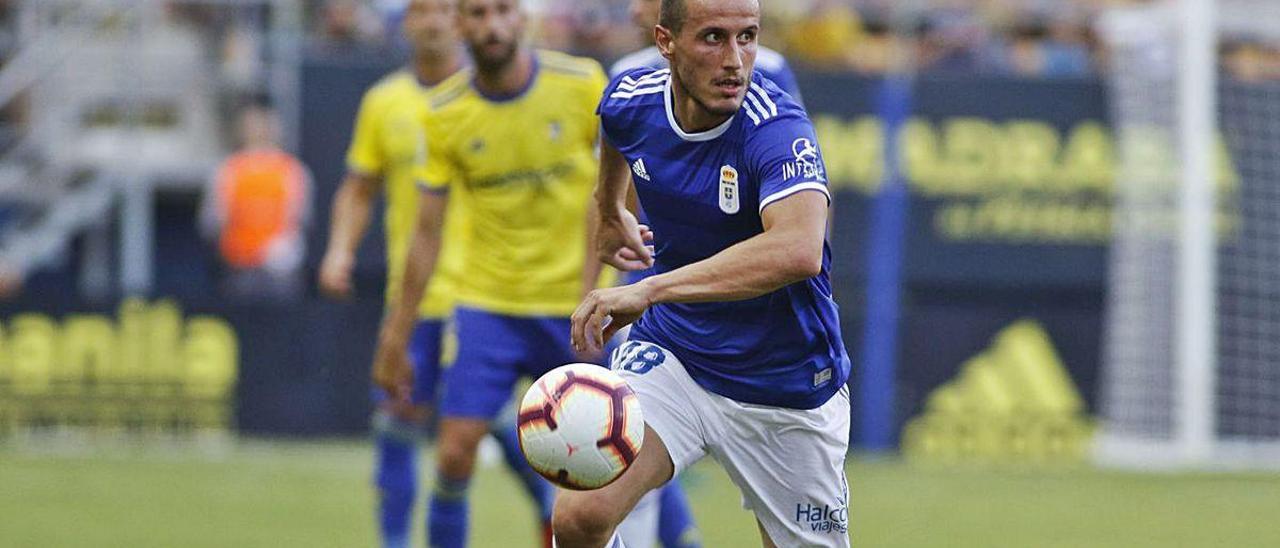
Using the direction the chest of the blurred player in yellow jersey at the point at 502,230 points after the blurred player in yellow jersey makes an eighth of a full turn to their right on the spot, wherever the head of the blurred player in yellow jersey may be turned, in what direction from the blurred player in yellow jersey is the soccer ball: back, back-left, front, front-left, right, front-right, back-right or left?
front-left

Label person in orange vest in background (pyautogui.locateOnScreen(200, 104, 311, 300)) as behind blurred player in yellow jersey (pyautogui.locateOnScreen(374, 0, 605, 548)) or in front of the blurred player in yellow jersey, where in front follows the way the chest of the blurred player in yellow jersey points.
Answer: behind

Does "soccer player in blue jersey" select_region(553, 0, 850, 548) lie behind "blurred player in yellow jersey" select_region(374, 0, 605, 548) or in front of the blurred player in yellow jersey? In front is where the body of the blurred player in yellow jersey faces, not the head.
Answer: in front

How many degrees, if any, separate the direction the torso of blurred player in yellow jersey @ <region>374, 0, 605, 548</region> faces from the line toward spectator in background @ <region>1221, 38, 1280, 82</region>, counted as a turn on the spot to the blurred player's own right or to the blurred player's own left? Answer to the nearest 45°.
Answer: approximately 135° to the blurred player's own left

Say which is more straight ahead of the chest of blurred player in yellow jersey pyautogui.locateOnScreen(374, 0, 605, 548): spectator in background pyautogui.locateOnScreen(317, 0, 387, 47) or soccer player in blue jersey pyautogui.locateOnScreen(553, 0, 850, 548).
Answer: the soccer player in blue jersey

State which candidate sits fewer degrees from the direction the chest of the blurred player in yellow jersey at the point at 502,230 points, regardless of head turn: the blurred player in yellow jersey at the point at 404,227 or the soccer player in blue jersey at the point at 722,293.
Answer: the soccer player in blue jersey

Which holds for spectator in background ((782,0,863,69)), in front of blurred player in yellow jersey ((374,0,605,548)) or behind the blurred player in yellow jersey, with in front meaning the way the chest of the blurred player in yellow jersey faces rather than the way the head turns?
behind

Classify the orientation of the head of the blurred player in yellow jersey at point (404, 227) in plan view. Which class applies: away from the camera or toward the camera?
toward the camera

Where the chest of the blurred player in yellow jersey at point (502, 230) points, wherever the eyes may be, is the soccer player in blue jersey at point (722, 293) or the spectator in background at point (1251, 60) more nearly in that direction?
the soccer player in blue jersey

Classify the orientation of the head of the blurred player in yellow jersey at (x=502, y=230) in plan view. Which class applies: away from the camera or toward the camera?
toward the camera

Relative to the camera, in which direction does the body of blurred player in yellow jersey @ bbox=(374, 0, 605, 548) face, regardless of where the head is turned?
toward the camera
